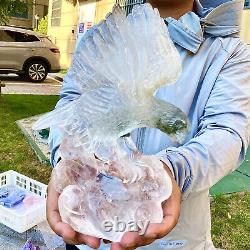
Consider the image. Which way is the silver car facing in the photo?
to the viewer's left

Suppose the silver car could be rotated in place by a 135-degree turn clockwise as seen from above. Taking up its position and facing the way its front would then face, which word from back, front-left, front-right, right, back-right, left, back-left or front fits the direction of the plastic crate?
back-right
